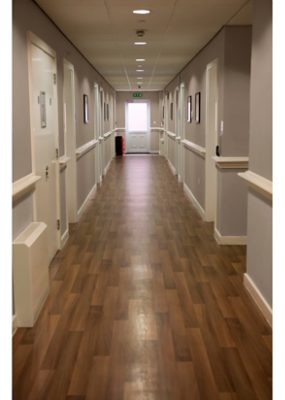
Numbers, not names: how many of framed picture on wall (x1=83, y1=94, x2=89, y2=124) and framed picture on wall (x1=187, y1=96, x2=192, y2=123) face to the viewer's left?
1

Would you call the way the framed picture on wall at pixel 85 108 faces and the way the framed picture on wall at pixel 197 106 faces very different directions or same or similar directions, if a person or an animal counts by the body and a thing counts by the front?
very different directions

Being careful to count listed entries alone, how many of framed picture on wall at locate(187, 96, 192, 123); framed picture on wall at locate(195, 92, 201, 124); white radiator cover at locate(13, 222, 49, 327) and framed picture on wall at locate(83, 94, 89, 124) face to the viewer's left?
2

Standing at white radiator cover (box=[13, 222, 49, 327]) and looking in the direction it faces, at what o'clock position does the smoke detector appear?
The smoke detector is roughly at 10 o'clock from the white radiator cover.

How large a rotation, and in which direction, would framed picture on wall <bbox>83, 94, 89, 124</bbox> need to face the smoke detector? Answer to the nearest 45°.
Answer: approximately 90° to its right

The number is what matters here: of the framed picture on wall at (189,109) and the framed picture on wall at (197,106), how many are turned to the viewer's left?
2

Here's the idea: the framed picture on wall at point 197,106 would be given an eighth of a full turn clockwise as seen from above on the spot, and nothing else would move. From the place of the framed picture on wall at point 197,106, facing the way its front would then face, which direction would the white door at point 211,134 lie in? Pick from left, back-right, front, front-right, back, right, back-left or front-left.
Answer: back-left

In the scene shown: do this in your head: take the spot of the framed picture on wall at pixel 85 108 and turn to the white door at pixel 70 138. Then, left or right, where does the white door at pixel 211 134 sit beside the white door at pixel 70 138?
left

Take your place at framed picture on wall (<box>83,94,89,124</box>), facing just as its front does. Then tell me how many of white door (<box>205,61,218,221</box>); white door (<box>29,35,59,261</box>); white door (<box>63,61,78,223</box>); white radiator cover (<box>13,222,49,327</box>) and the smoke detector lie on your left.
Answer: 0

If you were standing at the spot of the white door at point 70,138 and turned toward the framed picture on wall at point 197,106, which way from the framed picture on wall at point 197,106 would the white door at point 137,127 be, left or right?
left

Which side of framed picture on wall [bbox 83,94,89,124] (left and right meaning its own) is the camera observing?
right

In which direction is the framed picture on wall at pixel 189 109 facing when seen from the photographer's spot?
facing to the left of the viewer

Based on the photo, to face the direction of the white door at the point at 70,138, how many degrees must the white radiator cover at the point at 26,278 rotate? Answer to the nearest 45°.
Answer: approximately 90° to its left

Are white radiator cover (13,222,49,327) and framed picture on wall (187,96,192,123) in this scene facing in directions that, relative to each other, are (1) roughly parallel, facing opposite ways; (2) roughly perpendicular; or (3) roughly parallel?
roughly parallel, facing opposite ways

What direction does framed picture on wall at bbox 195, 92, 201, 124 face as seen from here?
to the viewer's left

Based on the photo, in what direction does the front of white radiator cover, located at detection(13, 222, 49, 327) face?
to the viewer's right

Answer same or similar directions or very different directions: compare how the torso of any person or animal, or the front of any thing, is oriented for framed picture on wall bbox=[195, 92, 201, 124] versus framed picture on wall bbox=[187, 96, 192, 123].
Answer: same or similar directions
